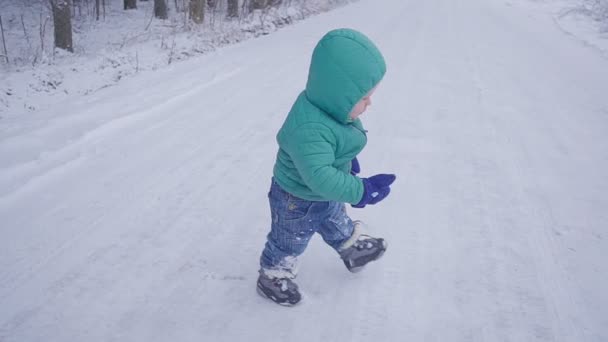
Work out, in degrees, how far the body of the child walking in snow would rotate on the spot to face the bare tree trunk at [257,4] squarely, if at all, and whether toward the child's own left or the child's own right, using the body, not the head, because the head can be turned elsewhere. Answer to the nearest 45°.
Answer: approximately 90° to the child's own left

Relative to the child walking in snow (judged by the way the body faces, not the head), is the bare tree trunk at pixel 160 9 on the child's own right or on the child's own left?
on the child's own left

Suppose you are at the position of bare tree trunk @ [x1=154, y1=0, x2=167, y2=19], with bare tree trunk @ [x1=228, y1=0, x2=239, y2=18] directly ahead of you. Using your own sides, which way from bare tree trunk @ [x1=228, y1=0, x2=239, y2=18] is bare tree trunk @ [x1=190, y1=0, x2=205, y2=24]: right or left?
right

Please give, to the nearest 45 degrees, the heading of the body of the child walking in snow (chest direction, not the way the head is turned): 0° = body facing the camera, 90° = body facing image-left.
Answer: approximately 270°

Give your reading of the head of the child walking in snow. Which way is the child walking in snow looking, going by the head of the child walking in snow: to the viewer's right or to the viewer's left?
to the viewer's right

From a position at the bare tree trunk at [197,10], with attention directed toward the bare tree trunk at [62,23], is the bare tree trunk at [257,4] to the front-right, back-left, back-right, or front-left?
back-right

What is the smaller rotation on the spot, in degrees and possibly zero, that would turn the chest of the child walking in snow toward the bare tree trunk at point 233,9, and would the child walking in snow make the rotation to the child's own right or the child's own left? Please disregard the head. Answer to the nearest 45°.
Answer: approximately 90° to the child's own left
